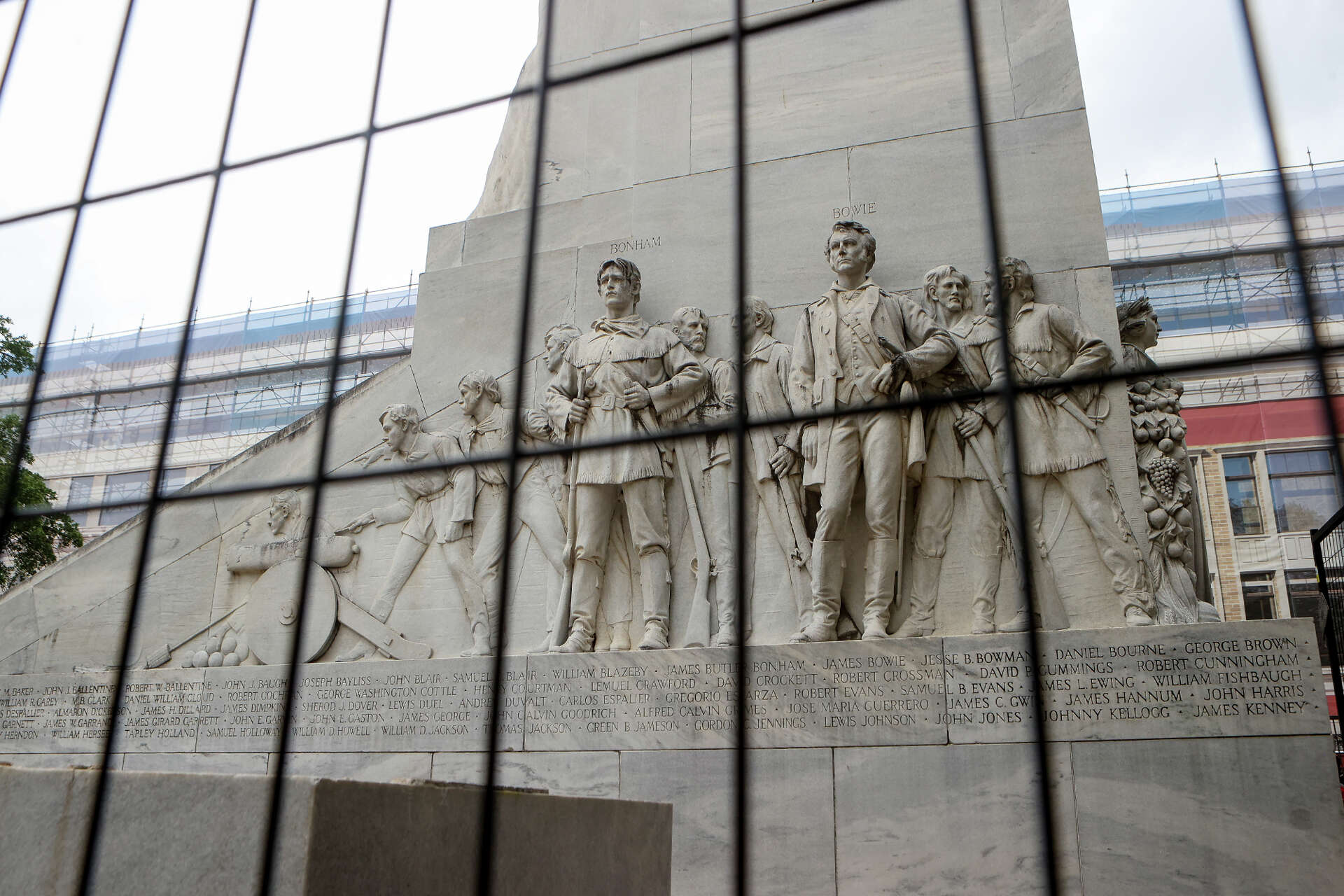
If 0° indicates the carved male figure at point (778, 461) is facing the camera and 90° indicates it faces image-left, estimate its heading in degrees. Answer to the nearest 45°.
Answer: approximately 45°

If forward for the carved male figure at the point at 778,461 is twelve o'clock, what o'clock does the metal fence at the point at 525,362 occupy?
The metal fence is roughly at 11 o'clock from the carved male figure.

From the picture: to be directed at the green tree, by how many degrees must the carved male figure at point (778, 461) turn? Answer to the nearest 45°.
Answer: approximately 45° to its right

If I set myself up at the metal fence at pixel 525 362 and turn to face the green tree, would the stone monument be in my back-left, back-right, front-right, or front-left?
front-right

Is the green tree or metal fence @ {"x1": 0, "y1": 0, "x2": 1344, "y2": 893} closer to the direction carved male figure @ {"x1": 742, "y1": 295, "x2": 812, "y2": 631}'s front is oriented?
the metal fence
